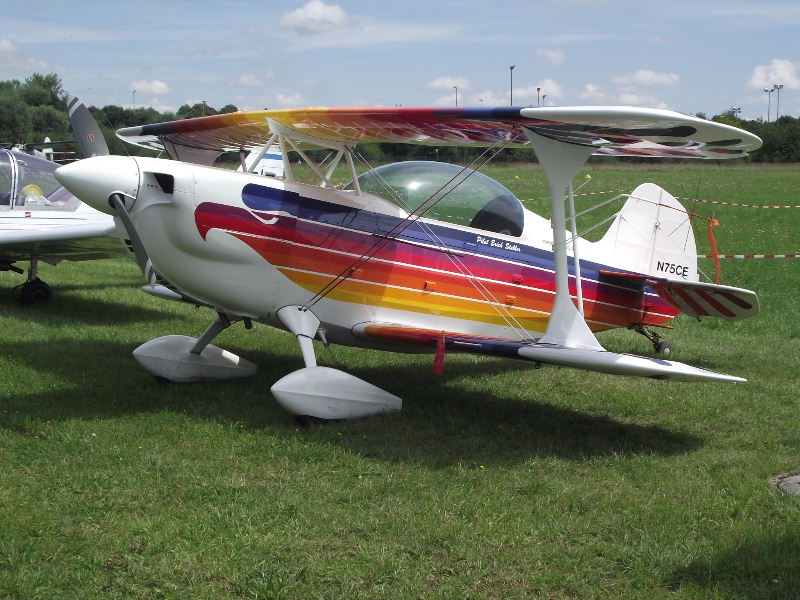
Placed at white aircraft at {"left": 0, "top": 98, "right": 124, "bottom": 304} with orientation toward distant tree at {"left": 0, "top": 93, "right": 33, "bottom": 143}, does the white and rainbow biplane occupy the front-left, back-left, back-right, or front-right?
back-right

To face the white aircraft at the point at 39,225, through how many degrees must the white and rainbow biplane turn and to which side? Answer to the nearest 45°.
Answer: approximately 90° to its right

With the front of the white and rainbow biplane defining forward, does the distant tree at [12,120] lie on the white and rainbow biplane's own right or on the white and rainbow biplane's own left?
on the white and rainbow biplane's own right

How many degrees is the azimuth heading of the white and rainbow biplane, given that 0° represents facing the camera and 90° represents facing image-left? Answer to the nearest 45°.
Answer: approximately 45°
